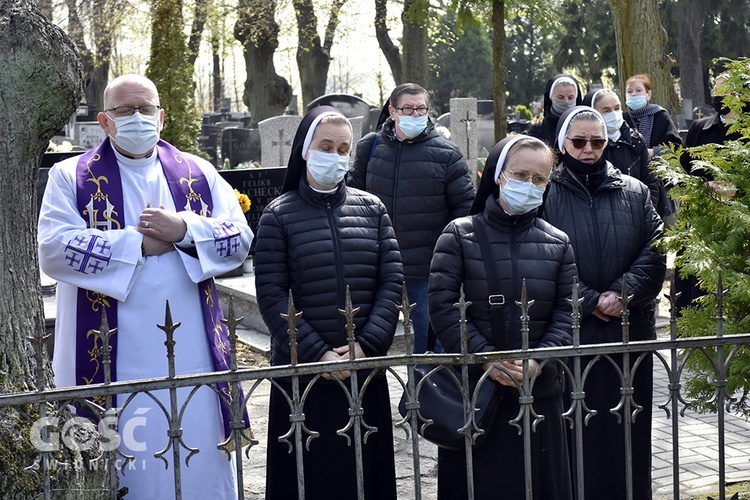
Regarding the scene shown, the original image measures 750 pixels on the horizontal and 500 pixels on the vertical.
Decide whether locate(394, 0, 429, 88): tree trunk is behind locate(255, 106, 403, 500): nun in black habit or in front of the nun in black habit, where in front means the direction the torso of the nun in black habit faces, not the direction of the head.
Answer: behind

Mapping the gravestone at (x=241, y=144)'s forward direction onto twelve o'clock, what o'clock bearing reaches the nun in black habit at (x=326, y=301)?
The nun in black habit is roughly at 12 o'clock from the gravestone.

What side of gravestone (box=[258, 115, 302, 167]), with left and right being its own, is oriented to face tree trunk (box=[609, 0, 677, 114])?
left

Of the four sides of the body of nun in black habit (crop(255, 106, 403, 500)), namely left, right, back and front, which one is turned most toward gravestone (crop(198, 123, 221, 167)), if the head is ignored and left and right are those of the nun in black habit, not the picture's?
back

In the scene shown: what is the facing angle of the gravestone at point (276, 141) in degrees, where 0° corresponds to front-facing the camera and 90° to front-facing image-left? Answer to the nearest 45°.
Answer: approximately 0°

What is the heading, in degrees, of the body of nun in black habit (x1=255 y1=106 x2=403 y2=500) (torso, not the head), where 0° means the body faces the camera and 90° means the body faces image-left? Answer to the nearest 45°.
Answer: approximately 0°

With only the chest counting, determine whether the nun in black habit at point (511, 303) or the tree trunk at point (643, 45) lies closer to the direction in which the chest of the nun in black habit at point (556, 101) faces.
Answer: the nun in black habit

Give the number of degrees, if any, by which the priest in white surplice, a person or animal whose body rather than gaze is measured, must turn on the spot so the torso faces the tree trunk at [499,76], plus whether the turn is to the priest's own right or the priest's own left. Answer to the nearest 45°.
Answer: approximately 135° to the priest's own left

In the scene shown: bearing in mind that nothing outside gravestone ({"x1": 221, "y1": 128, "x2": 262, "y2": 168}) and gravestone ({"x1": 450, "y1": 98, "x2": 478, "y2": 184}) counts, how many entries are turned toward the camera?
2
